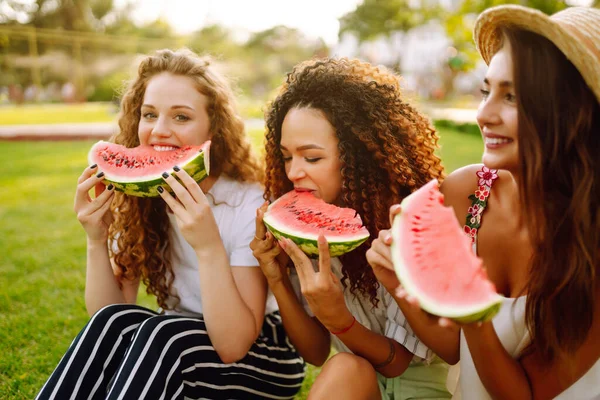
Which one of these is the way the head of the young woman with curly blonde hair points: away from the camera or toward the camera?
toward the camera

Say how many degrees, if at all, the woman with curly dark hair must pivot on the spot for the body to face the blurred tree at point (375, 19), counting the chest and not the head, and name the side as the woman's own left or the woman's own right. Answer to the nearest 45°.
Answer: approximately 135° to the woman's own right

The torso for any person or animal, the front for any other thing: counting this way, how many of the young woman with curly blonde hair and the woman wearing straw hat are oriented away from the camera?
0

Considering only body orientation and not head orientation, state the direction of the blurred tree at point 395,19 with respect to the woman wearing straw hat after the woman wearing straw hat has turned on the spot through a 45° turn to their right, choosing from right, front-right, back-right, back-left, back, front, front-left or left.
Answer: right

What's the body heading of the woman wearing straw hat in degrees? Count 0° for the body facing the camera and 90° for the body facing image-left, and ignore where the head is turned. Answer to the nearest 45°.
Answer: approximately 45°

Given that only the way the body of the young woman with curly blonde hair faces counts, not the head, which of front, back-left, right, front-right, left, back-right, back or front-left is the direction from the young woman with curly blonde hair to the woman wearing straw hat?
left

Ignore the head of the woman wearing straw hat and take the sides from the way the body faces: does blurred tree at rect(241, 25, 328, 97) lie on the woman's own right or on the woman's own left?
on the woman's own right

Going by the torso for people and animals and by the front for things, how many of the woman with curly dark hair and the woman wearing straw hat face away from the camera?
0

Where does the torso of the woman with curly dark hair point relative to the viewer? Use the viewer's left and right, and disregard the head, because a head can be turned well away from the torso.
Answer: facing the viewer and to the left of the viewer

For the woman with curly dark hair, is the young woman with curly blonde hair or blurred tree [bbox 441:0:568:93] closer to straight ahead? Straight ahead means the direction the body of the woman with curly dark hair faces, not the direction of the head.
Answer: the young woman with curly blonde hair

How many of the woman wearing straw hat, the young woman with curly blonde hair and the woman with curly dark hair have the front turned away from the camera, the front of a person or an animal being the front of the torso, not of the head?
0

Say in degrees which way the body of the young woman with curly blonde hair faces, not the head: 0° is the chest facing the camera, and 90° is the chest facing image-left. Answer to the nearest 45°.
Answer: approximately 45°

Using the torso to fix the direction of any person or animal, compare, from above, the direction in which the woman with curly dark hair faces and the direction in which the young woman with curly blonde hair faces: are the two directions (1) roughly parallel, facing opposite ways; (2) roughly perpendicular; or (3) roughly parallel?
roughly parallel
